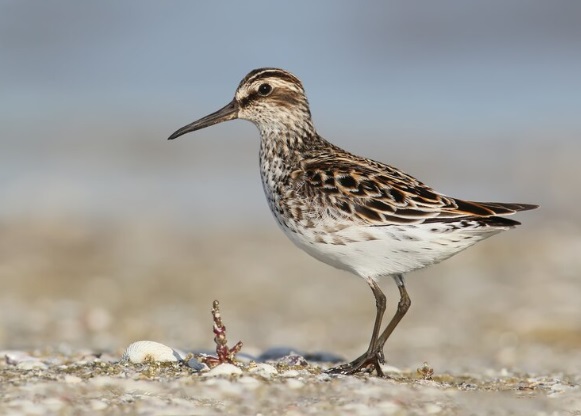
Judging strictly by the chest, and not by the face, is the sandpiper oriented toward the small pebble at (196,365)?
yes

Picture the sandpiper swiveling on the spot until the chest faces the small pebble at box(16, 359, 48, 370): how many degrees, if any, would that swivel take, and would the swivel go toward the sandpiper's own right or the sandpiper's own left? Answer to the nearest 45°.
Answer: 0° — it already faces it

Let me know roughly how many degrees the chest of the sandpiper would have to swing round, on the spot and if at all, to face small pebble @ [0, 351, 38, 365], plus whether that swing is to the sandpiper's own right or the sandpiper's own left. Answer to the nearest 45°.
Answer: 0° — it already faces it

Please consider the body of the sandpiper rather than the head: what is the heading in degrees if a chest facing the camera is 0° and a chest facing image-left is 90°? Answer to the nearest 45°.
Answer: approximately 90°
